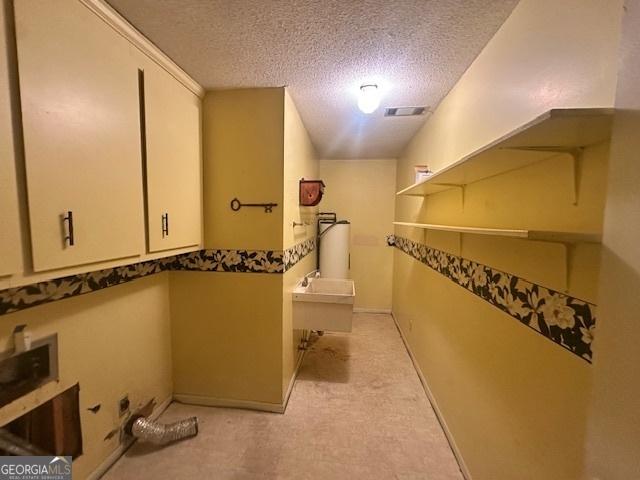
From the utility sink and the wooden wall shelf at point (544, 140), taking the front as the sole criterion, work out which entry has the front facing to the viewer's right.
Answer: the utility sink

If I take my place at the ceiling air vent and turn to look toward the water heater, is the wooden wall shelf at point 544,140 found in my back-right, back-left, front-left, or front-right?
back-left

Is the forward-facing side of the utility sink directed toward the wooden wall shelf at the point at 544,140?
no

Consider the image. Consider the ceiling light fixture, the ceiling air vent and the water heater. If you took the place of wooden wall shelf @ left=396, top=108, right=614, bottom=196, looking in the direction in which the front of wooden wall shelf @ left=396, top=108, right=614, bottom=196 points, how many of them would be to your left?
0

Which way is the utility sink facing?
to the viewer's right

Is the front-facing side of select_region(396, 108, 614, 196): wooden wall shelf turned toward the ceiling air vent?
no

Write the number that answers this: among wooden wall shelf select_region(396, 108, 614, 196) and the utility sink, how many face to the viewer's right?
1

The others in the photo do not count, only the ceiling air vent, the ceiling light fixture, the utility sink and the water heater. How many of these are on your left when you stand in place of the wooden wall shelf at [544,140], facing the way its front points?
0

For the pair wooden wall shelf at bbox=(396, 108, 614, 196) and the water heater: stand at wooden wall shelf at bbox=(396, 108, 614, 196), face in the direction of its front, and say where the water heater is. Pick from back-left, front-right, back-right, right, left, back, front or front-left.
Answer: front-right

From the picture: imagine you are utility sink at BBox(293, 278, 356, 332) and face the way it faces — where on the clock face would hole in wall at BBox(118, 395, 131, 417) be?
The hole in wall is roughly at 5 o'clock from the utility sink.

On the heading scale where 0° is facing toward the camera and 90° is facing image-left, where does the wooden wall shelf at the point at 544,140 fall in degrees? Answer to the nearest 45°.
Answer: approximately 90°

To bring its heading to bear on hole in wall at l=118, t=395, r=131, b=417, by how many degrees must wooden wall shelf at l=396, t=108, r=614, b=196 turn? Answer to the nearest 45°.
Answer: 0° — it already faces it
